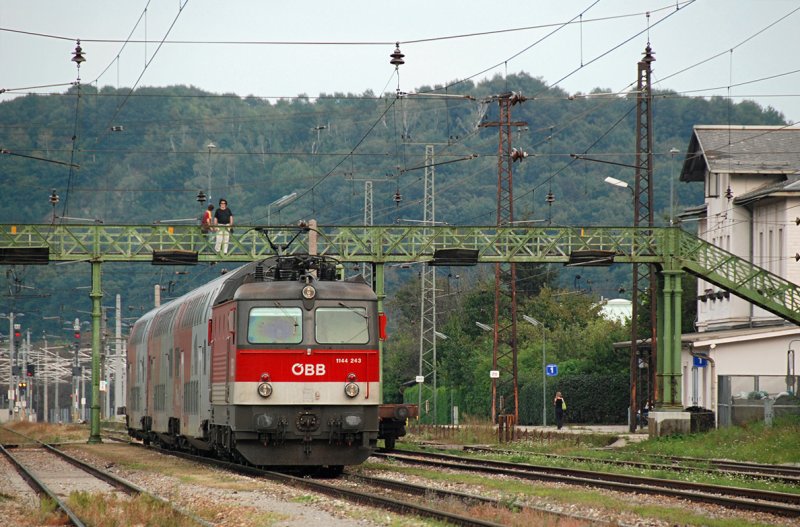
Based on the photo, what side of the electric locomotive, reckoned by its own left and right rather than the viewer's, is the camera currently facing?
front

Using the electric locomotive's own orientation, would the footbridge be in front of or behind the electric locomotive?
behind

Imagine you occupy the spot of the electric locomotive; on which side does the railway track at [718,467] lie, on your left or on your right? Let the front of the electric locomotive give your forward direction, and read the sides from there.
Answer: on your left

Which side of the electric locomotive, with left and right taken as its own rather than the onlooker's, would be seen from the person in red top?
back
